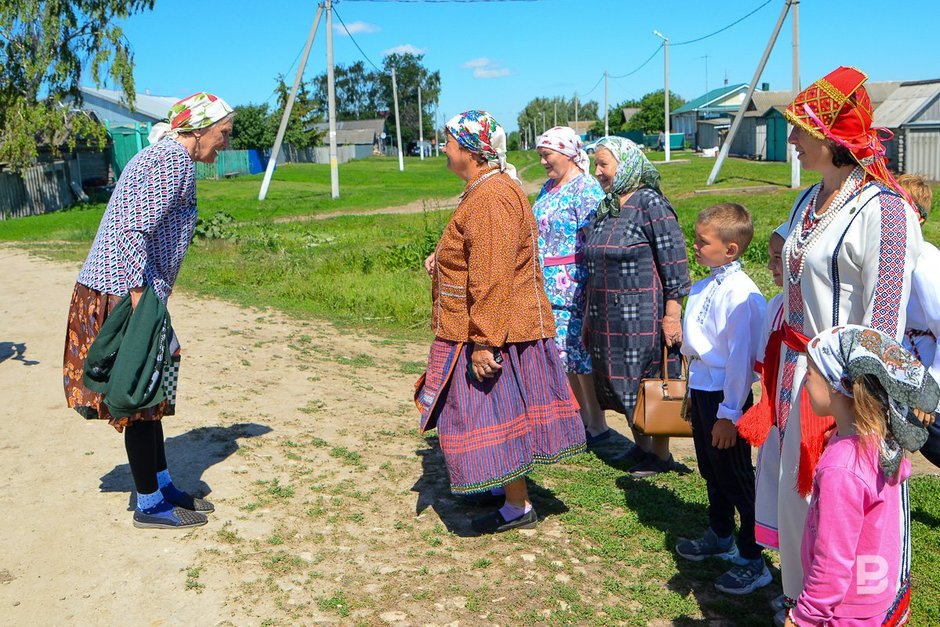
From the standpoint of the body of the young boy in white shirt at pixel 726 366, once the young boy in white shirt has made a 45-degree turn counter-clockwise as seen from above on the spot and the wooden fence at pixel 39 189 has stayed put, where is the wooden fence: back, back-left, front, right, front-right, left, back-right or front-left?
right

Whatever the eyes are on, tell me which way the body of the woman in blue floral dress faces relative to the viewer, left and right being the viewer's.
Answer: facing the viewer and to the left of the viewer

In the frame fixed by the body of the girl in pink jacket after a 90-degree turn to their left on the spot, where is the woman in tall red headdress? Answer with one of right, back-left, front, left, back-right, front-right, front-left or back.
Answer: back

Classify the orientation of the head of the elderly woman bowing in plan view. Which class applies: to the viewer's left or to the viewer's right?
to the viewer's right

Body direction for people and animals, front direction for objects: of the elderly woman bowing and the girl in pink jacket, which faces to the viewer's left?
the girl in pink jacket

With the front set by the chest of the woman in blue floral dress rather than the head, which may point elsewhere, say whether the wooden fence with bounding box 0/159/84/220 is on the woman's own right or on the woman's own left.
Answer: on the woman's own right

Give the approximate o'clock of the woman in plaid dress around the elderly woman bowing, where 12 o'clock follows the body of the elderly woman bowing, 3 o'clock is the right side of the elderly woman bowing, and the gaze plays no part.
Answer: The woman in plaid dress is roughly at 12 o'clock from the elderly woman bowing.

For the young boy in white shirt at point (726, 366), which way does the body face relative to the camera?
to the viewer's left

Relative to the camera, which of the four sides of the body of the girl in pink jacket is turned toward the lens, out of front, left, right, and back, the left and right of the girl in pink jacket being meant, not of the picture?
left

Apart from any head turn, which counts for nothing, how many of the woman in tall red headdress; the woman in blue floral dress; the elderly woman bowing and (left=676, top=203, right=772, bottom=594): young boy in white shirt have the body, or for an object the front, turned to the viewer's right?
1

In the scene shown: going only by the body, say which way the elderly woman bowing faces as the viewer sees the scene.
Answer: to the viewer's right

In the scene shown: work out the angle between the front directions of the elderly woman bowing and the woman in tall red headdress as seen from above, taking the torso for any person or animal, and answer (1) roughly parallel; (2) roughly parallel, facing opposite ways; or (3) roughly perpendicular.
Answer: roughly parallel, facing opposite ways

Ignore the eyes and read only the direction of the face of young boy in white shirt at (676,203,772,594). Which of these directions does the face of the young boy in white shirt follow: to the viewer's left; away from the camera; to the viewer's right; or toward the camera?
to the viewer's left

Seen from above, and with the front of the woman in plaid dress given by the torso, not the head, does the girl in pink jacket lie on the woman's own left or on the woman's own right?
on the woman's own left

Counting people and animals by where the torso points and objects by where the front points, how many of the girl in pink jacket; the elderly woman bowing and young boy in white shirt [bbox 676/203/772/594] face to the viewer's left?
2
